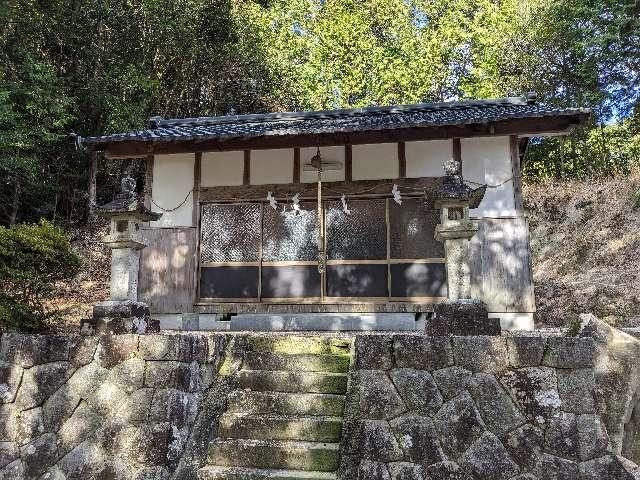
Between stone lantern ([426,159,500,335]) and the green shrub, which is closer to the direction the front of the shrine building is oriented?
the stone lantern

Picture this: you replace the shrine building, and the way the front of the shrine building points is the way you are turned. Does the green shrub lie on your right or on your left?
on your right

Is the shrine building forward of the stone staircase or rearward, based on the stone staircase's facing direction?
rearward

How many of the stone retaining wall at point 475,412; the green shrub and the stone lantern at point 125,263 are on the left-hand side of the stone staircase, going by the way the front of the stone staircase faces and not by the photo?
1

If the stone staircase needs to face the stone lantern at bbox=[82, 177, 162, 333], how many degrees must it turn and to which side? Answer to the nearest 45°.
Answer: approximately 135° to its right

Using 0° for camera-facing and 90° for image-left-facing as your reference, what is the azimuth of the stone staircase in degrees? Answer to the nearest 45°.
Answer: approximately 0°

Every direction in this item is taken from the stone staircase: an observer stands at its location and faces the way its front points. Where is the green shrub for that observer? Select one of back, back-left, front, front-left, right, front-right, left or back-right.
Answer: back-right

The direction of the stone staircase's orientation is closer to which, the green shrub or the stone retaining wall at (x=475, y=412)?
the stone retaining wall

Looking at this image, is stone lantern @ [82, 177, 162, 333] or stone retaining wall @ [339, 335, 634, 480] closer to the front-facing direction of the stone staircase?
the stone retaining wall

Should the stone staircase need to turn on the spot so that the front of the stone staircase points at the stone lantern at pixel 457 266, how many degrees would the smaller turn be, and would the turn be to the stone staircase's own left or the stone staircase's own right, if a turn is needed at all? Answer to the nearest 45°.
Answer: approximately 90° to the stone staircase's own left

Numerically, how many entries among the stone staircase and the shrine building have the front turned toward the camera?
2

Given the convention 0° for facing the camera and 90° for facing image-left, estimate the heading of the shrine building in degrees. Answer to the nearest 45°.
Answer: approximately 0°
